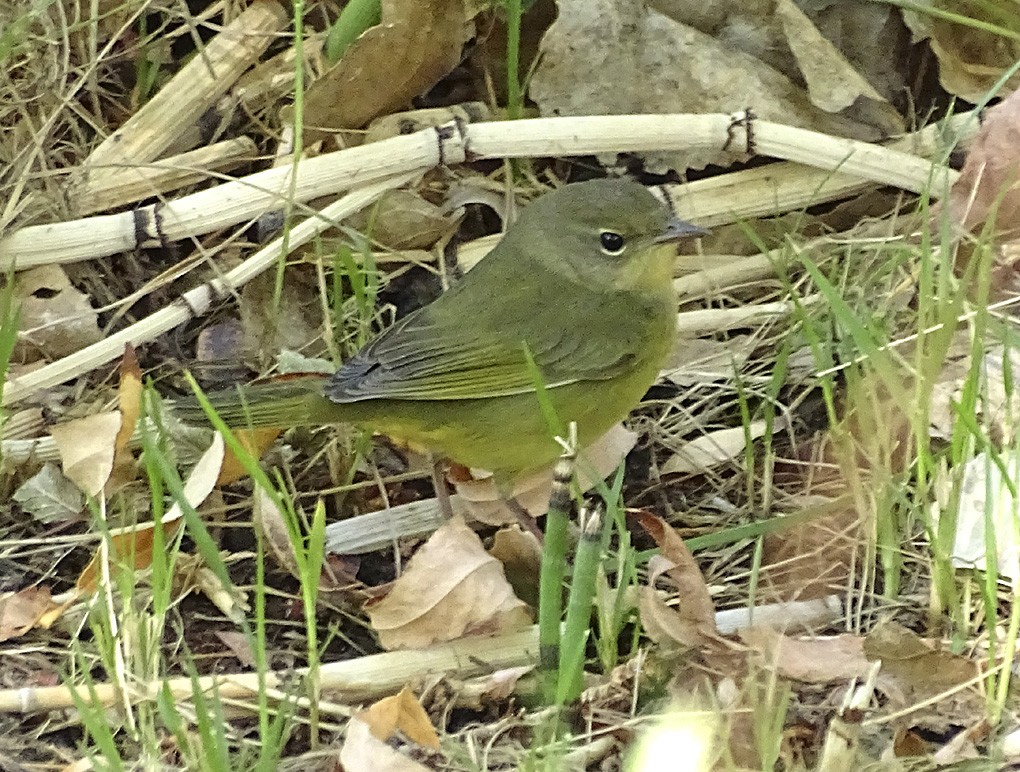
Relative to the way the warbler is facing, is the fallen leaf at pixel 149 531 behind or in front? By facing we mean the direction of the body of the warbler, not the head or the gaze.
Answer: behind

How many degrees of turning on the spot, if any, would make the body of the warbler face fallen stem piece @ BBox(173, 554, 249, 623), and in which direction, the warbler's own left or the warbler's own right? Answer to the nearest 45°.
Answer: approximately 135° to the warbler's own right

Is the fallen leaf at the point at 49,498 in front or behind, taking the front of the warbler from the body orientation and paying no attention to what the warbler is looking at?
behind

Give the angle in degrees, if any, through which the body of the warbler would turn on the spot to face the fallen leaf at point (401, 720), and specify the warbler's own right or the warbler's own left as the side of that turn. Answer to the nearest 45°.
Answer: approximately 90° to the warbler's own right

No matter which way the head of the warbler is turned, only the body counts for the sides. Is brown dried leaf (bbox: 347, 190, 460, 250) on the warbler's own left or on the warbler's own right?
on the warbler's own left

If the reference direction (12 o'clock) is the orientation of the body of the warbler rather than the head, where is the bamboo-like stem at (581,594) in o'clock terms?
The bamboo-like stem is roughly at 3 o'clock from the warbler.

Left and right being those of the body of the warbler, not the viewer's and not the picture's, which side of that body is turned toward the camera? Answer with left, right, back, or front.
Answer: right

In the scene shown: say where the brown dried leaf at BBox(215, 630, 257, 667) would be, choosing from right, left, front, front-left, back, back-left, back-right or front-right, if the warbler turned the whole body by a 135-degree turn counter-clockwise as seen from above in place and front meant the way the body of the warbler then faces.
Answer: left

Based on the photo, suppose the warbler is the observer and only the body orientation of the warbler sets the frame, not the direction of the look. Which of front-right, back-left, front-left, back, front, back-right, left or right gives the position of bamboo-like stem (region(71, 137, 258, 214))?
back-left

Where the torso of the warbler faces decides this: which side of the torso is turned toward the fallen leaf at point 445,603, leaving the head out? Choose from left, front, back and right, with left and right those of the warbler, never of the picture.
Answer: right

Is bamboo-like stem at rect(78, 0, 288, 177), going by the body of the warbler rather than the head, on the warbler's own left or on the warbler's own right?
on the warbler's own left

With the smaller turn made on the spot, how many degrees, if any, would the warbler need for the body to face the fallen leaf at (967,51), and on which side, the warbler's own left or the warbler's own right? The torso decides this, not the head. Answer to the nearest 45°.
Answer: approximately 45° to the warbler's own left
